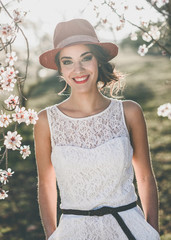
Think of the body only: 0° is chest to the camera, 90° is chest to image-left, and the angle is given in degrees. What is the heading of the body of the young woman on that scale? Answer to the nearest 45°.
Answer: approximately 0°
